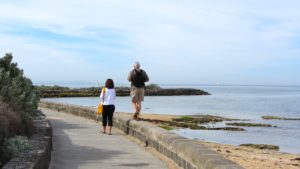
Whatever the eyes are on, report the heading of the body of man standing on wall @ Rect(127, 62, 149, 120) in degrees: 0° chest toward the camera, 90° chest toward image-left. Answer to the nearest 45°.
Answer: approximately 180°

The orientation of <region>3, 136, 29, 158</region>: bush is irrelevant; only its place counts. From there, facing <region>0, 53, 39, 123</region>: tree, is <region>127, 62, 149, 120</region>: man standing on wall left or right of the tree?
right

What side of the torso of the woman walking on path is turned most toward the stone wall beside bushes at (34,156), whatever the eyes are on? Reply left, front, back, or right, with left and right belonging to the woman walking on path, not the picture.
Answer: back

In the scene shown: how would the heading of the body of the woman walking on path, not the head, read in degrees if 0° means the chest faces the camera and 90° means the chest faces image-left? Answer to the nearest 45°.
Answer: approximately 180°

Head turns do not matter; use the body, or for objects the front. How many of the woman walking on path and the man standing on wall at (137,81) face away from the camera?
2

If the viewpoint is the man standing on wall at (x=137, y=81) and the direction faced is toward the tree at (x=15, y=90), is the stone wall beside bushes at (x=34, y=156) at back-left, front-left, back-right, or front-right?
front-left

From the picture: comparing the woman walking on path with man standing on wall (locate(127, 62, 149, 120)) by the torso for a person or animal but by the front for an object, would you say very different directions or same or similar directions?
same or similar directions

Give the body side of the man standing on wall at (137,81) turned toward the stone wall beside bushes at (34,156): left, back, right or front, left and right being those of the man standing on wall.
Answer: back

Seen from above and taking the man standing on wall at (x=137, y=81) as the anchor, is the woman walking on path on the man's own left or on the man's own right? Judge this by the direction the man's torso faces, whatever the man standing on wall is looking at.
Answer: on the man's own left

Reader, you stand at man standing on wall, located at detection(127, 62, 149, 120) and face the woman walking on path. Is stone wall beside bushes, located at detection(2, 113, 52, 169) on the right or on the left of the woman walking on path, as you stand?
left

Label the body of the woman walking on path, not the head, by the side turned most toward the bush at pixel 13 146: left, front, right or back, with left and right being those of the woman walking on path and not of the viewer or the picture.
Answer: back
